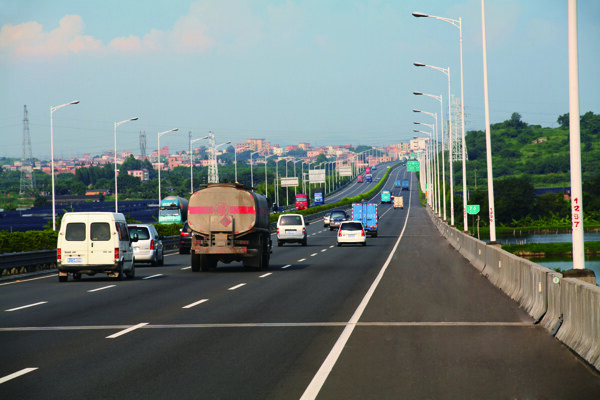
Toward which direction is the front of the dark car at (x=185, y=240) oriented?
away from the camera

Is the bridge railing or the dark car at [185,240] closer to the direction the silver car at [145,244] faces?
the dark car

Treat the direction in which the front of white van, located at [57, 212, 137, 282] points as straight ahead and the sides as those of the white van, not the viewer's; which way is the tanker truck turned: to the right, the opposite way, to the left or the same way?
the same way

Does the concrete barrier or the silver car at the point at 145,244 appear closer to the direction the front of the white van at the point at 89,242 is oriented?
the silver car

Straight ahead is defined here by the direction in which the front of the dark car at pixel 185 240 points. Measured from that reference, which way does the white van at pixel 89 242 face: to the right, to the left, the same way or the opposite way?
the same way

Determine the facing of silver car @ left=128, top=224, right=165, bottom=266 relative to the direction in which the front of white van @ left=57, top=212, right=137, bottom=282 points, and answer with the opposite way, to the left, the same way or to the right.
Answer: the same way

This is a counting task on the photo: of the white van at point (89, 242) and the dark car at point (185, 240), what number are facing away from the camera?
2

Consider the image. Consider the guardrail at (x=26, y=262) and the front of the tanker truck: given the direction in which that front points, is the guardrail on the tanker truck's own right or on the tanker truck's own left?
on the tanker truck's own left

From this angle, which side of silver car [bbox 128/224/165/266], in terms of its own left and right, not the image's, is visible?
back

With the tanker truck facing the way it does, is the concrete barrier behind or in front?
behind

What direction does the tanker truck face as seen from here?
away from the camera

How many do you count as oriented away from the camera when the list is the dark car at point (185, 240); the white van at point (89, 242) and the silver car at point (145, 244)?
3

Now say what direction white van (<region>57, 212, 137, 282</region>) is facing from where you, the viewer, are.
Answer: facing away from the viewer
